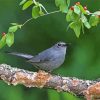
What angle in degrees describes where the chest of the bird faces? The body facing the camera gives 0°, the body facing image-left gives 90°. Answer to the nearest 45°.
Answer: approximately 270°
